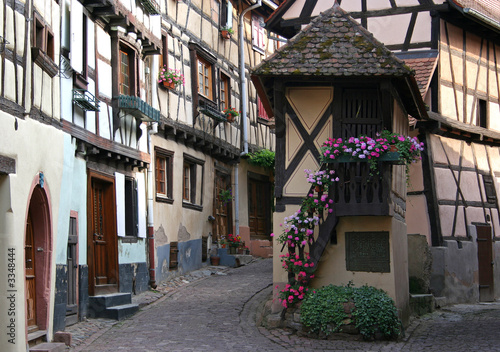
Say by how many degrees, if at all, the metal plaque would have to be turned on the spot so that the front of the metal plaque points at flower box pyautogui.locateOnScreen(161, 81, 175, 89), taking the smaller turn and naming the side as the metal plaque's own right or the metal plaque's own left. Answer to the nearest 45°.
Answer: approximately 135° to the metal plaque's own right

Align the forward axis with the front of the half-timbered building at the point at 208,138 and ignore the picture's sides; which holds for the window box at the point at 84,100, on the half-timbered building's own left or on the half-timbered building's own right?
on the half-timbered building's own right

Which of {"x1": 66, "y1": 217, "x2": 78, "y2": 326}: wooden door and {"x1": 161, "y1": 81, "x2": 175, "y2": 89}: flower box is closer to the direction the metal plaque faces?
the wooden door

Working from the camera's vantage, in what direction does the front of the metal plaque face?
facing the viewer

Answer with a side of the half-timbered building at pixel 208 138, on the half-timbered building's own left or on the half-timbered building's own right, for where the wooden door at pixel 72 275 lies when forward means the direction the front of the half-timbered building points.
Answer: on the half-timbered building's own right

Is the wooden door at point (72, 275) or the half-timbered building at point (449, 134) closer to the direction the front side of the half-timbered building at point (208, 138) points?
the half-timbered building

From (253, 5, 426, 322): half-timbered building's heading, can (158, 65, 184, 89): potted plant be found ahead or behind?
behind

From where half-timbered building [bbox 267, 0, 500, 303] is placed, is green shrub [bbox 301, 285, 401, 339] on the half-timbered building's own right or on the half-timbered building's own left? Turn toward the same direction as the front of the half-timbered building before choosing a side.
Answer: on the half-timbered building's own right

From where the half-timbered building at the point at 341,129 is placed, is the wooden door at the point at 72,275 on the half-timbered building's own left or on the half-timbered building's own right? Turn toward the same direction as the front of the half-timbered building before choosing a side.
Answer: on the half-timbered building's own right

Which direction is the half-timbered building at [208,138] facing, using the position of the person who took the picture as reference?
facing the viewer and to the right of the viewer

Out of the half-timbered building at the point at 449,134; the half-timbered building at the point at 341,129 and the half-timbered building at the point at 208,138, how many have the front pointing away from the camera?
0

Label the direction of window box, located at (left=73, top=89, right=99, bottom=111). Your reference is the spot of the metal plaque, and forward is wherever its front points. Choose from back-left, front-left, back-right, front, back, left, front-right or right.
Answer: right
